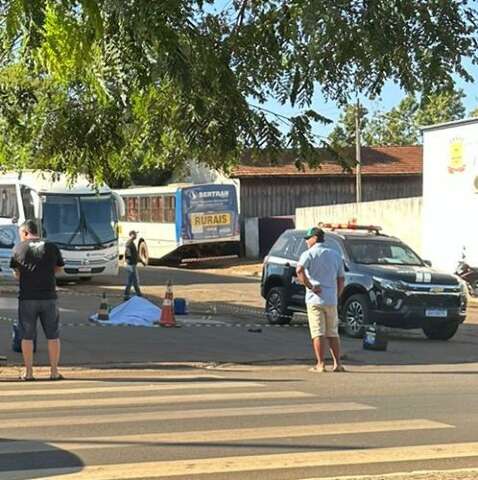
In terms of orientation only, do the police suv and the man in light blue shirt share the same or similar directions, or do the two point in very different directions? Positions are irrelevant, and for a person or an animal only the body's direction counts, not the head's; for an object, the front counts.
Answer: very different directions

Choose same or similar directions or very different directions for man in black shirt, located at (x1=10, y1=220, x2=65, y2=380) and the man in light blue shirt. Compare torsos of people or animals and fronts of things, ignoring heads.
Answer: same or similar directions

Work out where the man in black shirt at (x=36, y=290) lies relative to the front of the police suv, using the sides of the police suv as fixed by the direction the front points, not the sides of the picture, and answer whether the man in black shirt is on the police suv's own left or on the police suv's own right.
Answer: on the police suv's own right

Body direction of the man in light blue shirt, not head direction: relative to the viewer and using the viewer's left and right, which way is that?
facing away from the viewer and to the left of the viewer

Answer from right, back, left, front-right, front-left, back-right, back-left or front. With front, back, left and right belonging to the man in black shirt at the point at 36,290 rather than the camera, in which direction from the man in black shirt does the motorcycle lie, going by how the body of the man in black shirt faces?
front-right

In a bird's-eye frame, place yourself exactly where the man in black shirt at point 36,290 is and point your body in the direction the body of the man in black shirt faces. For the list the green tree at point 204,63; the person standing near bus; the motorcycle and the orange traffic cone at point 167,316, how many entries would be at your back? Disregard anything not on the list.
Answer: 1

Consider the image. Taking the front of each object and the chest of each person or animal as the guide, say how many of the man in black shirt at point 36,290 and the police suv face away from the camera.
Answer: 1

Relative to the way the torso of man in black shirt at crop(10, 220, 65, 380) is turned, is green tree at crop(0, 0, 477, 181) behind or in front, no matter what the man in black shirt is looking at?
behind

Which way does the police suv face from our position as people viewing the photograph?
facing the viewer and to the right of the viewer

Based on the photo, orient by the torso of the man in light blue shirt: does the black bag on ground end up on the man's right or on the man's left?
on the man's right

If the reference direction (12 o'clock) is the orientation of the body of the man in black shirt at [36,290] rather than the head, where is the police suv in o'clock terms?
The police suv is roughly at 2 o'clock from the man in black shirt.

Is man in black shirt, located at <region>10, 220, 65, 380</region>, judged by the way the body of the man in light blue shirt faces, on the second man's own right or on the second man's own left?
on the second man's own left

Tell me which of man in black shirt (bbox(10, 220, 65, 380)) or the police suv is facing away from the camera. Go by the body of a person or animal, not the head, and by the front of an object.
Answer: the man in black shirt

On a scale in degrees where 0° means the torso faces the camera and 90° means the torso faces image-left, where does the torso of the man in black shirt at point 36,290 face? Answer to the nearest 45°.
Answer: approximately 180°

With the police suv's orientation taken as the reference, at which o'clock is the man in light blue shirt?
The man in light blue shirt is roughly at 2 o'clock from the police suv.

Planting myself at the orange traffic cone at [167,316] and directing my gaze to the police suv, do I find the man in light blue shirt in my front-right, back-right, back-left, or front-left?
front-right

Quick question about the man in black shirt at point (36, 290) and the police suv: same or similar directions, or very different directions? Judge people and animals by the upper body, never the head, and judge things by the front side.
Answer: very different directions
